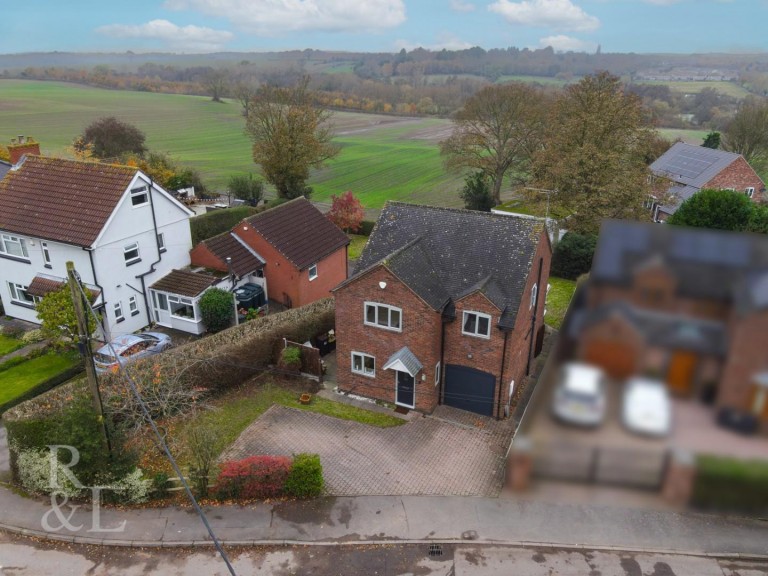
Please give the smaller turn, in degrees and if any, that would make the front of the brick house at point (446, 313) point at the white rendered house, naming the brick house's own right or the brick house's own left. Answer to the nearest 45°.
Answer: approximately 90° to the brick house's own right

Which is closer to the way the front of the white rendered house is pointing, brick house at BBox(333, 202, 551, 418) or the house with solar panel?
the brick house

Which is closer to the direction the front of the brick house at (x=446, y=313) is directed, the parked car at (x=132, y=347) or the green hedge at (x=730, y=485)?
the green hedge

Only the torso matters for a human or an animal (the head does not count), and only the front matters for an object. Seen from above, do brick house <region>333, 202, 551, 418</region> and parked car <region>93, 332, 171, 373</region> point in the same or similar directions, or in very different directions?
very different directions

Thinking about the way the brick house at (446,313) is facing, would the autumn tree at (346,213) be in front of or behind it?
behind

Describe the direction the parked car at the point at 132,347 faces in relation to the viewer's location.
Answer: facing away from the viewer and to the right of the viewer

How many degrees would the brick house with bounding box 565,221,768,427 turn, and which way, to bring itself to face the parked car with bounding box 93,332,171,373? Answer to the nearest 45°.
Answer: approximately 135° to its right

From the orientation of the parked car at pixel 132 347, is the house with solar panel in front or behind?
in front

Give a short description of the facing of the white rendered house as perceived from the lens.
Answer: facing the viewer and to the left of the viewer
